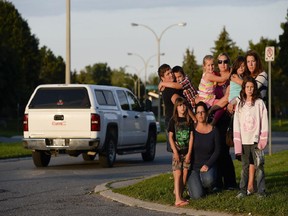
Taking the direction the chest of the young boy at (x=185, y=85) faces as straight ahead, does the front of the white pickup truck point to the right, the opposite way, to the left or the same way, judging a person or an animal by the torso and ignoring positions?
the opposite way

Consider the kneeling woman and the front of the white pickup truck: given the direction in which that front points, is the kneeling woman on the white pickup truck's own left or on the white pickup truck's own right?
on the white pickup truck's own right

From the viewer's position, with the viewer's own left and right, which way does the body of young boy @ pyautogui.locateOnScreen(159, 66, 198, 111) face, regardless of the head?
facing the viewer and to the left of the viewer

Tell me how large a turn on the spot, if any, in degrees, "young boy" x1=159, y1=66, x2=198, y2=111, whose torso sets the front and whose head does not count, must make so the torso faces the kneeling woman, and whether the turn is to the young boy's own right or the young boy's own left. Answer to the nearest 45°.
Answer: approximately 45° to the young boy's own left

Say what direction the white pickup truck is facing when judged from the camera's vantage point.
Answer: facing away from the viewer and to the right of the viewer
